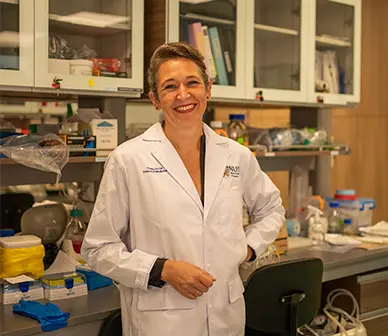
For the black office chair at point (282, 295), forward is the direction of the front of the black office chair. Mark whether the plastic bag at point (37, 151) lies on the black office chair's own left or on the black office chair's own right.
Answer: on the black office chair's own left

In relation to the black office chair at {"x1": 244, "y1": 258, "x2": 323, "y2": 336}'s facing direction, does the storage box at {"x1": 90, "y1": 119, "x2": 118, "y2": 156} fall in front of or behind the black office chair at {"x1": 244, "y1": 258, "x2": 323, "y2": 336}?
in front

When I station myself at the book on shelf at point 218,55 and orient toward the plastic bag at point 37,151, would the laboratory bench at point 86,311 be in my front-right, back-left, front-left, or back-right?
front-left

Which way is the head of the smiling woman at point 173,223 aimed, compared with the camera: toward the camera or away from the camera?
toward the camera

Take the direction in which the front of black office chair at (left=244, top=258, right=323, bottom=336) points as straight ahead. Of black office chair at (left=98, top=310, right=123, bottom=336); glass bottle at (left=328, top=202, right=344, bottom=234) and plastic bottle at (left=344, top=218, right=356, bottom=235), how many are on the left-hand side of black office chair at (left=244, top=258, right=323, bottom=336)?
1

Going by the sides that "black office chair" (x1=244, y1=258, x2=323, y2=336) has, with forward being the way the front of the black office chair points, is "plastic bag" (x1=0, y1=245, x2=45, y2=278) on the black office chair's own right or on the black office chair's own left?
on the black office chair's own left

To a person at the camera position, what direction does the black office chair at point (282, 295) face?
facing away from the viewer and to the left of the viewer

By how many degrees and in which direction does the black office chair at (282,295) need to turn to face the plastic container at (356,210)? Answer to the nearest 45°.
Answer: approximately 45° to its right

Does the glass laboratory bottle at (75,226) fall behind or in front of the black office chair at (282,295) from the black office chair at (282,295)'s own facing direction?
in front

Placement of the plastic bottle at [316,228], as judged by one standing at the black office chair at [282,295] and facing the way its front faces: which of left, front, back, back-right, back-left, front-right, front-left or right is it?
front-right
